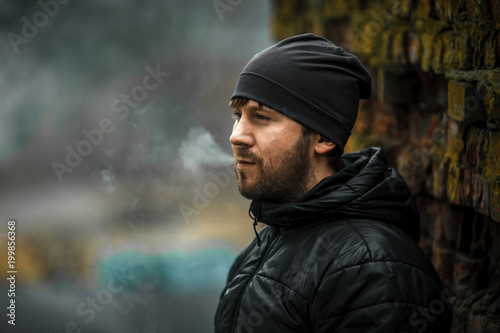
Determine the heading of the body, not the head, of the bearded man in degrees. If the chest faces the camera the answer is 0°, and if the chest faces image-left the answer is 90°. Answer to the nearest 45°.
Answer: approximately 45°

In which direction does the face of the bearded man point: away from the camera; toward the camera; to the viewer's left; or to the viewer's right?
to the viewer's left
